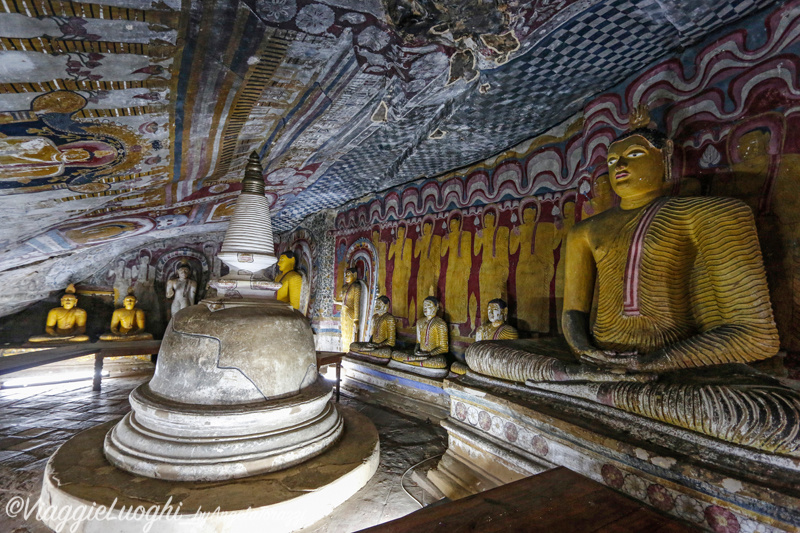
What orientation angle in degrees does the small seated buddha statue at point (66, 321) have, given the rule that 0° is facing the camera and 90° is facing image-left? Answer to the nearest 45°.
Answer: approximately 0°

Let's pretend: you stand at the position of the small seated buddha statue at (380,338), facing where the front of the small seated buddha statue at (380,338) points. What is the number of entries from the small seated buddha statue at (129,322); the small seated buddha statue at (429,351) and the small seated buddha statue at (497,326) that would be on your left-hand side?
2

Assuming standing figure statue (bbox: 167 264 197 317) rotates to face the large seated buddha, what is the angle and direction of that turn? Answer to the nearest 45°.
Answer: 0° — it already faces it

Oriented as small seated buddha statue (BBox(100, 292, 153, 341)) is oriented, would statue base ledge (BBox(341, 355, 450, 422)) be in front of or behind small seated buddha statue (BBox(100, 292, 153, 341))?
in front

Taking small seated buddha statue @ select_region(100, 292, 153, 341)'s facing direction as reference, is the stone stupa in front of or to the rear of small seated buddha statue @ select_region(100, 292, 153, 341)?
in front

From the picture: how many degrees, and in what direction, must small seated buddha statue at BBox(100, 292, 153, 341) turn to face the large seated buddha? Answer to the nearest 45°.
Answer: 0° — it already faces it

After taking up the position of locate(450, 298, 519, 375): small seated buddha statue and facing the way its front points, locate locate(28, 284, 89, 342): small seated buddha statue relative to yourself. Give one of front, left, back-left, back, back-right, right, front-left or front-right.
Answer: front-right

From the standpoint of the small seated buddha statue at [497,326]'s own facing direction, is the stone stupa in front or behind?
in front
